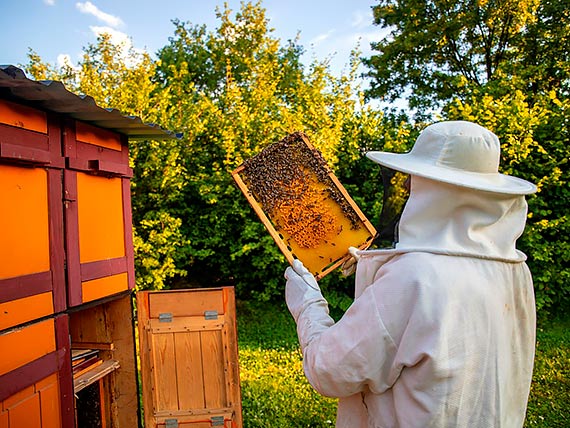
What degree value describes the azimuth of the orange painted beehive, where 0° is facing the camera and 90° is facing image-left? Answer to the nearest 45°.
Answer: approximately 315°

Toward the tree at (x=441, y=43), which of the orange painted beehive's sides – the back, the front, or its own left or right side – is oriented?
left

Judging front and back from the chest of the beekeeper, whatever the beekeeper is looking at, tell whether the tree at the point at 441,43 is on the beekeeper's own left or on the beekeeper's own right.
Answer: on the beekeeper's own right

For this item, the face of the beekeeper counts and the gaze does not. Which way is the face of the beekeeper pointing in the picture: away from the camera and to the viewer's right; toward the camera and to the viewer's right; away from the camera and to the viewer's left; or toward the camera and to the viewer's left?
away from the camera and to the viewer's left

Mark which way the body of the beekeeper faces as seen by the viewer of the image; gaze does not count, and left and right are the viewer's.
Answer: facing away from the viewer and to the left of the viewer

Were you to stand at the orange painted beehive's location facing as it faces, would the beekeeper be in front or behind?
in front

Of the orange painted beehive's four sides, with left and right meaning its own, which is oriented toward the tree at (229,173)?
left
